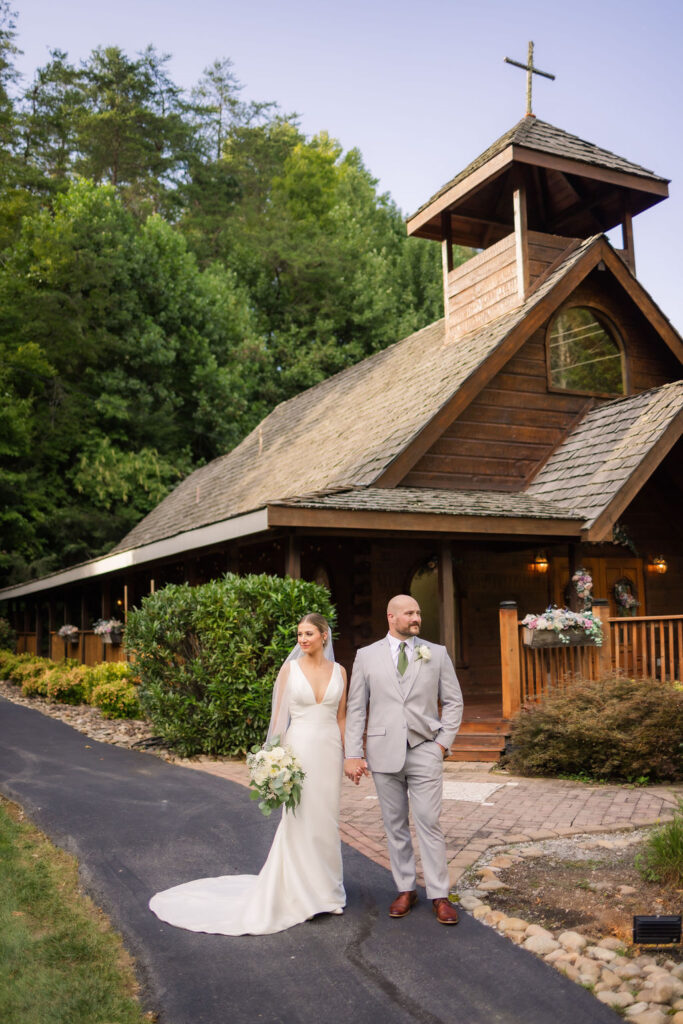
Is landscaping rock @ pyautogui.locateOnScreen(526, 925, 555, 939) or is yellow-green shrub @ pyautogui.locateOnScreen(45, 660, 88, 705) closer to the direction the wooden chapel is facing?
the landscaping rock

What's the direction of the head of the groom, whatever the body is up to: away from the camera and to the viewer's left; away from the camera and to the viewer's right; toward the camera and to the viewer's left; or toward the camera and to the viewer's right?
toward the camera and to the viewer's right

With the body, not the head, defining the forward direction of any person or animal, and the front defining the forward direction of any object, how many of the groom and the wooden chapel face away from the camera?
0

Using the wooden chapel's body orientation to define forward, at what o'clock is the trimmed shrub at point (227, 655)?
The trimmed shrub is roughly at 3 o'clock from the wooden chapel.

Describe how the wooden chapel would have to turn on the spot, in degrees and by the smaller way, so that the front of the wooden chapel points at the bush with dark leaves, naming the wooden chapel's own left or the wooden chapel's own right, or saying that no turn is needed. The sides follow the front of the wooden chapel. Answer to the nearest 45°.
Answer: approximately 45° to the wooden chapel's own right

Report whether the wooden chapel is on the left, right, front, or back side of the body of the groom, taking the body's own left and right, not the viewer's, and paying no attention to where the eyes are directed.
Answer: back

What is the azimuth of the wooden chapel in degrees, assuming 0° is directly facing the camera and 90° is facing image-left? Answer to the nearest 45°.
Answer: approximately 315°

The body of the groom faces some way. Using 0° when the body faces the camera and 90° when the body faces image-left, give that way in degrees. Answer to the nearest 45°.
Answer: approximately 0°
